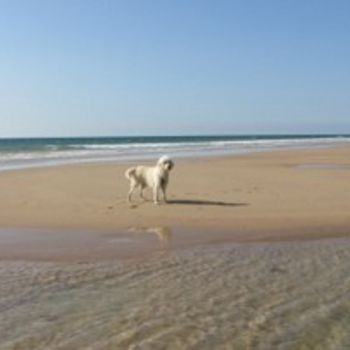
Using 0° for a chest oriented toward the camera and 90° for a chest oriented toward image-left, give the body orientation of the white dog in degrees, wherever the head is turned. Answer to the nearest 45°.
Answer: approximately 315°
